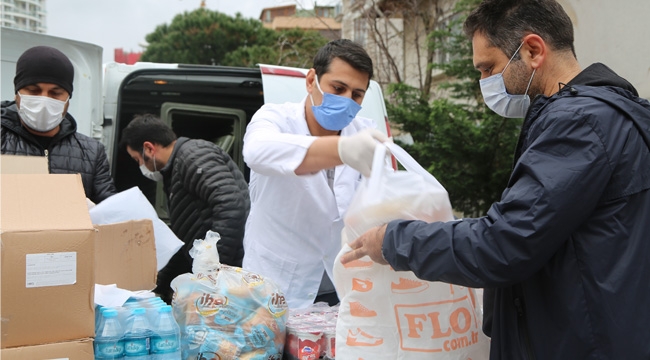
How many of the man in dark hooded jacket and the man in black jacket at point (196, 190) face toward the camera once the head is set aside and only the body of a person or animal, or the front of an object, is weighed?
0

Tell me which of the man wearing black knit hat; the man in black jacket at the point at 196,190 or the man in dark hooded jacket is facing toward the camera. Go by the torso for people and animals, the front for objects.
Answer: the man wearing black knit hat

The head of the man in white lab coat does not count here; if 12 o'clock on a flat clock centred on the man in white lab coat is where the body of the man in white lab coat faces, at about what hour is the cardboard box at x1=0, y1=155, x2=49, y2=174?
The cardboard box is roughly at 4 o'clock from the man in white lab coat.

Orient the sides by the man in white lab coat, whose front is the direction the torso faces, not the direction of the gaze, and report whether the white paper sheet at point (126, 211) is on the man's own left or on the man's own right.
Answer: on the man's own right

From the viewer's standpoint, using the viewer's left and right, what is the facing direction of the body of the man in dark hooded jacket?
facing to the left of the viewer

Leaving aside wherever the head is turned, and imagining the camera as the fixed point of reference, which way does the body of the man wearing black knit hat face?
toward the camera

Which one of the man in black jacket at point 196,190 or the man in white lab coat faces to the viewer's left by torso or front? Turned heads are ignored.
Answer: the man in black jacket

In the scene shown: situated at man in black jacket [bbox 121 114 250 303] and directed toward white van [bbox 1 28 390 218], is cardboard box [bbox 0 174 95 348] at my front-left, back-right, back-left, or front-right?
back-left

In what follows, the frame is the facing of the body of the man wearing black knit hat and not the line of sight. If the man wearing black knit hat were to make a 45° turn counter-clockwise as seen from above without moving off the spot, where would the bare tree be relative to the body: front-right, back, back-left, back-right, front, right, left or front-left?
left

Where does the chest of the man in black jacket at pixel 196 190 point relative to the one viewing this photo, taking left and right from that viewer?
facing to the left of the viewer

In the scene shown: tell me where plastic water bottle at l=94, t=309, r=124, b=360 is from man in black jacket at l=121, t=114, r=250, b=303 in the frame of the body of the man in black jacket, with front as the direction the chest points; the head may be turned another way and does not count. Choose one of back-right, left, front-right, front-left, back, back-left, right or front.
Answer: left

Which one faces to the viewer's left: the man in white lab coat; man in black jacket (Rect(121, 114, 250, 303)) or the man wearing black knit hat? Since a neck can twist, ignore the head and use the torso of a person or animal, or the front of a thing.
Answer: the man in black jacket

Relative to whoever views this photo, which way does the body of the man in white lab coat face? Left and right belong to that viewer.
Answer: facing the viewer and to the right of the viewer

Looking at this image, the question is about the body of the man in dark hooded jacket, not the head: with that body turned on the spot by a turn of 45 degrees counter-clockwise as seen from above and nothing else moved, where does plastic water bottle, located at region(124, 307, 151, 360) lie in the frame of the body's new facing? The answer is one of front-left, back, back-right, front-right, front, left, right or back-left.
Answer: front-right

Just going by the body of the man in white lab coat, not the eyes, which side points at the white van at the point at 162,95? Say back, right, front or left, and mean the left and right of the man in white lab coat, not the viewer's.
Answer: back
